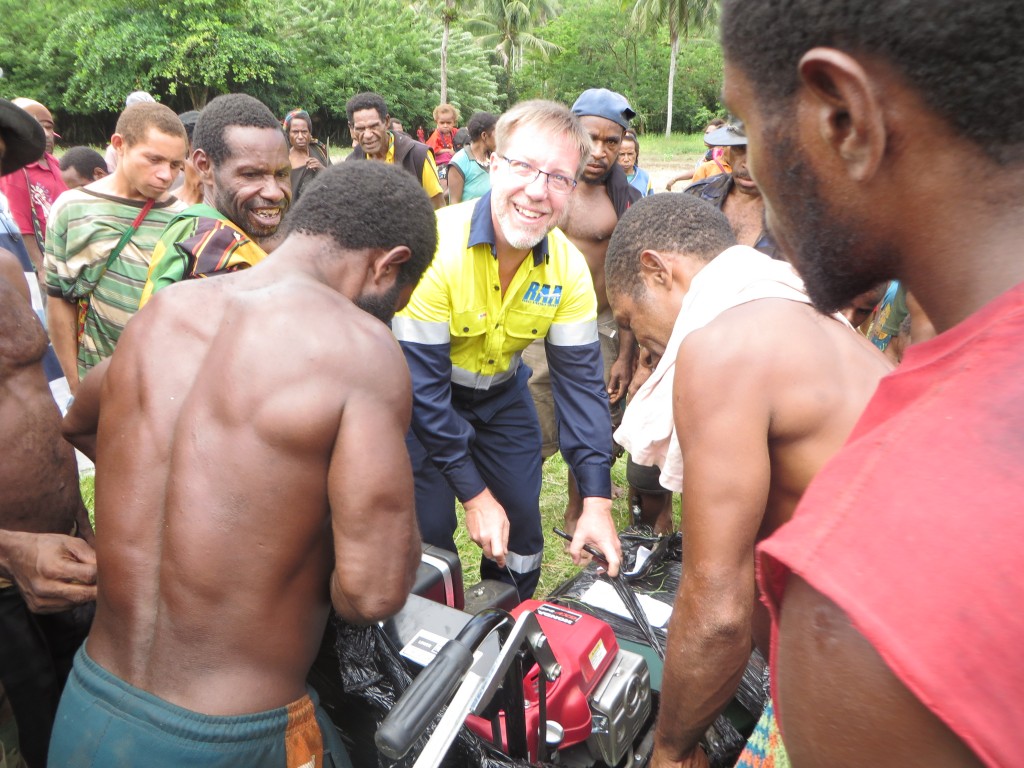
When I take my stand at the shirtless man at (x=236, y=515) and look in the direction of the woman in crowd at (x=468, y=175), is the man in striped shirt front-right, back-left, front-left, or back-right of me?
front-left

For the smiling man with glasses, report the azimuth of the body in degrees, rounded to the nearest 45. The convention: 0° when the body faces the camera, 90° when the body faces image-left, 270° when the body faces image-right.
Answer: approximately 0°

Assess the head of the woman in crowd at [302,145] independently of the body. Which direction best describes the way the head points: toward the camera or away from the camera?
toward the camera

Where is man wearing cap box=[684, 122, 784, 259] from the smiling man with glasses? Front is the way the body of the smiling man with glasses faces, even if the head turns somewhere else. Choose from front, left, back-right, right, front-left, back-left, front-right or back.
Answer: back-left

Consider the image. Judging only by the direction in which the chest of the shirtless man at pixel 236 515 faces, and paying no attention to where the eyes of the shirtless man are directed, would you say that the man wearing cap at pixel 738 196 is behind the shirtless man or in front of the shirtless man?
in front

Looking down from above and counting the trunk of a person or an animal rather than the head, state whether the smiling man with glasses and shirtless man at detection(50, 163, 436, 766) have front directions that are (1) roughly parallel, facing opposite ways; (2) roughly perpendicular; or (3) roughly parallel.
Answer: roughly parallel, facing opposite ways

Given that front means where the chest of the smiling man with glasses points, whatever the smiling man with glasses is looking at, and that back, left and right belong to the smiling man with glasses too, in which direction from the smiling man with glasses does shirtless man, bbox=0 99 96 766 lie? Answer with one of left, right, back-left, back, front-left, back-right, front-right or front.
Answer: front-right

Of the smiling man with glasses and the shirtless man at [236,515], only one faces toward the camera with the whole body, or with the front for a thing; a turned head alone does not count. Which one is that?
the smiling man with glasses

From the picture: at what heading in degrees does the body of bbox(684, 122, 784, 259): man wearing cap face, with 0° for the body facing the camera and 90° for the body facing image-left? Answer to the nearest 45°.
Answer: approximately 45°

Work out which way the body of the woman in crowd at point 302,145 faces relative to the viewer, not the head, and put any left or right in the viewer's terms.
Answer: facing the viewer

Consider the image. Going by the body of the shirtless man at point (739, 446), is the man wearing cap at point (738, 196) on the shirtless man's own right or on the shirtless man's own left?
on the shirtless man's own right

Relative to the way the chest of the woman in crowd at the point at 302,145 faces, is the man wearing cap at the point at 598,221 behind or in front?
in front

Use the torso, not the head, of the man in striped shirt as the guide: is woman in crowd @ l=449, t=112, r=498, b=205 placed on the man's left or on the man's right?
on the man's left

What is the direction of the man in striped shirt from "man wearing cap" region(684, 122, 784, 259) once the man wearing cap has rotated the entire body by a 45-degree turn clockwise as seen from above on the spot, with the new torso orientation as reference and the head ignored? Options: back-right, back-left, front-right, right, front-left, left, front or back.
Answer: front-left

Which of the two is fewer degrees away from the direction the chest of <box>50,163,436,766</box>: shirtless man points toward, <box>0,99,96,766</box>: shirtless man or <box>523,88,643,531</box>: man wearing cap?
the man wearing cap

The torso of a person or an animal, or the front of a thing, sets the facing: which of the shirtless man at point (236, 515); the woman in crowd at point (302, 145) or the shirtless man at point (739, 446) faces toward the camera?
the woman in crowd
